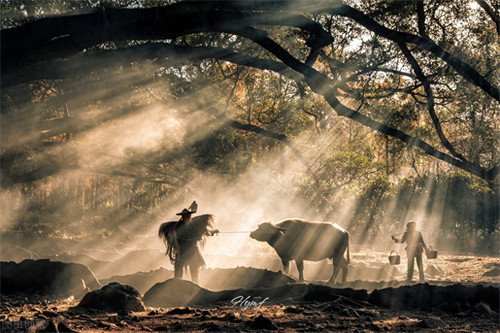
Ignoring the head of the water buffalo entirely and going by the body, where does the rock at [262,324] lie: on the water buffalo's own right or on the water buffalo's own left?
on the water buffalo's own left

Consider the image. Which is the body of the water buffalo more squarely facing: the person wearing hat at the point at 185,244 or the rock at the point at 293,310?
the person wearing hat

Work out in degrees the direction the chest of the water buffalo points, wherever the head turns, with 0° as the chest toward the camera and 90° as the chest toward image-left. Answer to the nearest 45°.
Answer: approximately 90°

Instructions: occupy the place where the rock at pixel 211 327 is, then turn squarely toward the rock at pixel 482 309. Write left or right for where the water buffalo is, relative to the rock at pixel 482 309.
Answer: left

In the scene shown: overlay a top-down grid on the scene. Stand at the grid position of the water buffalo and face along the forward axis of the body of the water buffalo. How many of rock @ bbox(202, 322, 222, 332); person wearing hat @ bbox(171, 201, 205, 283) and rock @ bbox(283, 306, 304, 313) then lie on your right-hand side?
0

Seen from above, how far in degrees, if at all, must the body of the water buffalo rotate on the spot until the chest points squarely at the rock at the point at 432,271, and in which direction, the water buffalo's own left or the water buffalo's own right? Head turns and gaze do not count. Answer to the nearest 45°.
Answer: approximately 135° to the water buffalo's own right

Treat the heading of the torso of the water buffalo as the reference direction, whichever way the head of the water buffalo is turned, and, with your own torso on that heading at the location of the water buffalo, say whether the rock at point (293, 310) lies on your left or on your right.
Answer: on your left

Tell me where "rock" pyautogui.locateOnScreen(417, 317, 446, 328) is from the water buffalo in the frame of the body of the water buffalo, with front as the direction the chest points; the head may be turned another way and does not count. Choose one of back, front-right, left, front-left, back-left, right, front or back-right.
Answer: left

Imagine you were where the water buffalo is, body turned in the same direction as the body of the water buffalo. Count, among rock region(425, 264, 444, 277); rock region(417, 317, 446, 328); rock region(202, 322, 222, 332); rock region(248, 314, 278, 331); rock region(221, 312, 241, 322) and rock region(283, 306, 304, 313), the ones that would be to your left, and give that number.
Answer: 5

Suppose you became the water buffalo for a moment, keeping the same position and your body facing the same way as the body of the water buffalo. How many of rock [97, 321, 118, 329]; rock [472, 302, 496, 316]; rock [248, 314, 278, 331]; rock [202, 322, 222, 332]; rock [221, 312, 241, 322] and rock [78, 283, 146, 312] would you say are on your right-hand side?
0

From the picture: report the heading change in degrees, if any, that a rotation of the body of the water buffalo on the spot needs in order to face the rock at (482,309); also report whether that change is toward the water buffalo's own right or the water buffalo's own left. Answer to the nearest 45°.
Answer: approximately 90° to the water buffalo's own left

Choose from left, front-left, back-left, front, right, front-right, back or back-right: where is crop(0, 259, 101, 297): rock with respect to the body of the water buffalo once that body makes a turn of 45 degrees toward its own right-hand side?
left

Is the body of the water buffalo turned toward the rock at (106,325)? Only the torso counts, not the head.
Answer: no

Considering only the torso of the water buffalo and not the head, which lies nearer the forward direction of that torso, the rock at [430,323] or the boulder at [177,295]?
the boulder

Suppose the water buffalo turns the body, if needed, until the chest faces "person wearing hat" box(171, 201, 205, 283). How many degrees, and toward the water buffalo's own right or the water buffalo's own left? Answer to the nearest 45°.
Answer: approximately 45° to the water buffalo's own left

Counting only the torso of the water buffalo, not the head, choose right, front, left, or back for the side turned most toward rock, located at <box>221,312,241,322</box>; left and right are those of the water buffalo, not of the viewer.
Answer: left
